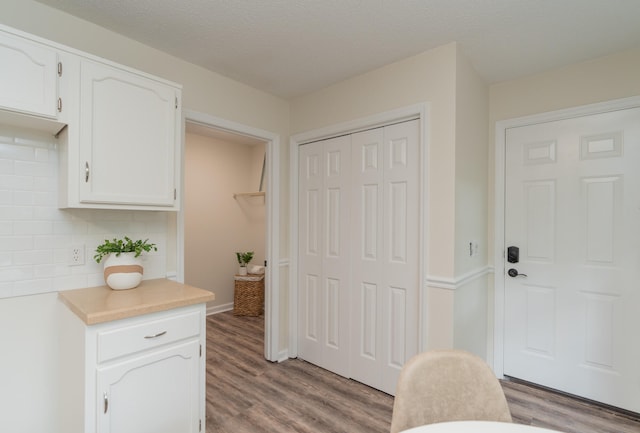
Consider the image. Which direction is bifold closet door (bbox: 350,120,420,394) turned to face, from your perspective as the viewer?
facing the viewer and to the left of the viewer

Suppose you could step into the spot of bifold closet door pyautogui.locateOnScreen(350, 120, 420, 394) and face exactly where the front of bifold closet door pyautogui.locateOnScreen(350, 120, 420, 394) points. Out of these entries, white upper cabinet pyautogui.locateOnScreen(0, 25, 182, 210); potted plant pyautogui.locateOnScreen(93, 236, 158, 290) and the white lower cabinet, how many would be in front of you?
3

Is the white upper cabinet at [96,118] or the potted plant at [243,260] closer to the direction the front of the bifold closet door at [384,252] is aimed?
the white upper cabinet

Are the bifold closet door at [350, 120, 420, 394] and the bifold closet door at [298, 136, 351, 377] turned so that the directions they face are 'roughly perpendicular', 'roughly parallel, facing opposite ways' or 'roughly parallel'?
roughly parallel

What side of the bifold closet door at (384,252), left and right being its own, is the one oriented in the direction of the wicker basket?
right

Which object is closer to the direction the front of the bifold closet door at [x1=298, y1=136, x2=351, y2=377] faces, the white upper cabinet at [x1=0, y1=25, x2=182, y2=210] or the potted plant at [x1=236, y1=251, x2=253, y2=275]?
the white upper cabinet

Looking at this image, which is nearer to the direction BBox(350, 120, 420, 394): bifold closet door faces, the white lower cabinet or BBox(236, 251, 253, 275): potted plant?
the white lower cabinet

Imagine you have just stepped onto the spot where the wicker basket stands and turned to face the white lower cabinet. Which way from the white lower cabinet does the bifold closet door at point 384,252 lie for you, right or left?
left

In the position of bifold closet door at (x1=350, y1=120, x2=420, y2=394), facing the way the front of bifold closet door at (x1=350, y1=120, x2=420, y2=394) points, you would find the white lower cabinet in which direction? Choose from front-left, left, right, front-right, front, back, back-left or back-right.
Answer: front

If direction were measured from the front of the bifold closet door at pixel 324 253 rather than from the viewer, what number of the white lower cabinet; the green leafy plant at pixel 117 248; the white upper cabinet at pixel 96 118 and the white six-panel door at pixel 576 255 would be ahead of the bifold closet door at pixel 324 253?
3

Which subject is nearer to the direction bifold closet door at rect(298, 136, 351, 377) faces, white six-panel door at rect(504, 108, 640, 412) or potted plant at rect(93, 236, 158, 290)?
the potted plant

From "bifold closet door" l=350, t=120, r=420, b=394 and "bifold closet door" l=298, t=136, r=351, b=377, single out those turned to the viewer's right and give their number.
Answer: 0

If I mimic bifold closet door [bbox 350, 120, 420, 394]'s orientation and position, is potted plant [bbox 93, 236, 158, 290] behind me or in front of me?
in front
